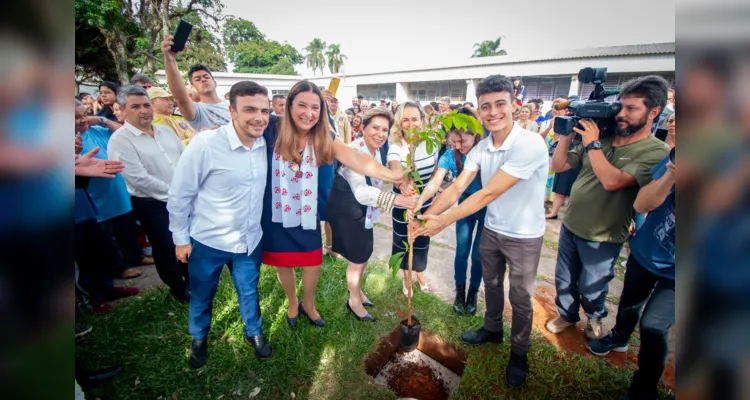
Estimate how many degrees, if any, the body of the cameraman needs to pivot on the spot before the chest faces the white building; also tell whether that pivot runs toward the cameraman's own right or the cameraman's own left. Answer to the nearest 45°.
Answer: approximately 135° to the cameraman's own right

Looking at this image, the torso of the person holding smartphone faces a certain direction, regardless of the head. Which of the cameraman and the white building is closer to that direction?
the cameraman

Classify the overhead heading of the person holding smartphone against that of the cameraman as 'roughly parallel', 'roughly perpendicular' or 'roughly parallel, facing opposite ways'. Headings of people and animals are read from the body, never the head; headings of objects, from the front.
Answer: roughly perpendicular

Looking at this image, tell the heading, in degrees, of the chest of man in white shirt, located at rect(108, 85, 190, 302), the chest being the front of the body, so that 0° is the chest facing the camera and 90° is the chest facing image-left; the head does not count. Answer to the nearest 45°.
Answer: approximately 315°

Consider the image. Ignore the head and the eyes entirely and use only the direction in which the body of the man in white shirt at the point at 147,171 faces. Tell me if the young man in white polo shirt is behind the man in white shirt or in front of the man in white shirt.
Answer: in front

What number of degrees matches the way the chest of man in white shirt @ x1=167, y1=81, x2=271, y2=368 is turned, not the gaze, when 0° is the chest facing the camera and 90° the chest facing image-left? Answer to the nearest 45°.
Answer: approximately 315°

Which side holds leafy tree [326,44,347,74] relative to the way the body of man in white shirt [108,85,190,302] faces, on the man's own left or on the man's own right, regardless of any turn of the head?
on the man's own left

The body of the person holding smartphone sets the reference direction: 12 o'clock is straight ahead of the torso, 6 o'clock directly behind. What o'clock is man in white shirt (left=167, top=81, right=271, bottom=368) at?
The man in white shirt is roughly at 12 o'clock from the person holding smartphone.

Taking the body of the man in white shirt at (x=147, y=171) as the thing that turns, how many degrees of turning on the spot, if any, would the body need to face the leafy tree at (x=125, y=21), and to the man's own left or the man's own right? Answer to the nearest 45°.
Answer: approximately 135° to the man's own left

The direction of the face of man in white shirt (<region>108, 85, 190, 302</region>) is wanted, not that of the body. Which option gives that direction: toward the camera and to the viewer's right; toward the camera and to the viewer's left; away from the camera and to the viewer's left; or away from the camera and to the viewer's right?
toward the camera and to the viewer's right

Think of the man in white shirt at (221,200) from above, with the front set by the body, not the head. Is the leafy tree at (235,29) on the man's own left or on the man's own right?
on the man's own left
